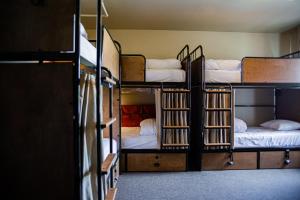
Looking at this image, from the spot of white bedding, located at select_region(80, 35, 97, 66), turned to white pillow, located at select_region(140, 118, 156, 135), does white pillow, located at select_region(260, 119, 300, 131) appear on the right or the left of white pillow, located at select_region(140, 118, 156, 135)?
right

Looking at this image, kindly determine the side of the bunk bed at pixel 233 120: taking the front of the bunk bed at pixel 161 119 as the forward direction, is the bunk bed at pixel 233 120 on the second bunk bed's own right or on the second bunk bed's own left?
on the second bunk bed's own left

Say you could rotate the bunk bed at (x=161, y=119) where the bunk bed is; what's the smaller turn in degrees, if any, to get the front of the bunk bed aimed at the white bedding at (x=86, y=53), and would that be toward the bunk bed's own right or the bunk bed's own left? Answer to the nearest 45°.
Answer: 0° — it already faces it
